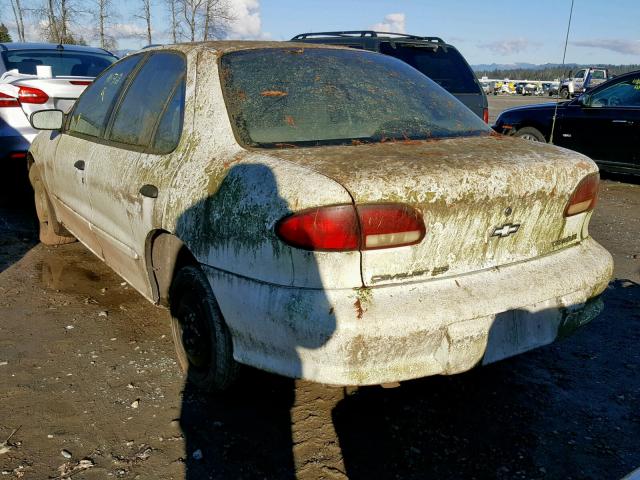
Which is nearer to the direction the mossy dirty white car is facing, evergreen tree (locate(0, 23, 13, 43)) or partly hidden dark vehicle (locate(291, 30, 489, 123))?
the evergreen tree

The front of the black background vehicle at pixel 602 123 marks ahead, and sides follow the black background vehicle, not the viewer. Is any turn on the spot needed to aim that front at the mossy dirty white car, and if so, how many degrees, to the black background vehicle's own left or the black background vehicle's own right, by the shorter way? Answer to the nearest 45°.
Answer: approximately 90° to the black background vehicle's own left

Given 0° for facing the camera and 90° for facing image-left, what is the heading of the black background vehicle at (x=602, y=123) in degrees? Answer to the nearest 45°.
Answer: approximately 90°

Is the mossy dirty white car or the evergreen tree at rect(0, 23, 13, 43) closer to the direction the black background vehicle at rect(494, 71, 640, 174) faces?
the evergreen tree

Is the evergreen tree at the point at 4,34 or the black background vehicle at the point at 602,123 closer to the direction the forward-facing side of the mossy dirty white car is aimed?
the evergreen tree

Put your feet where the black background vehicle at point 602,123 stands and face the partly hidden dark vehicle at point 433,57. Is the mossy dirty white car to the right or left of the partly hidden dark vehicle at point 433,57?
left

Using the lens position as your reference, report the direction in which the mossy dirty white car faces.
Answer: facing away from the viewer and to the left of the viewer
